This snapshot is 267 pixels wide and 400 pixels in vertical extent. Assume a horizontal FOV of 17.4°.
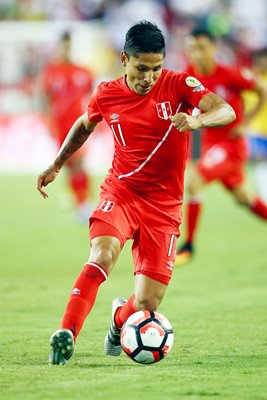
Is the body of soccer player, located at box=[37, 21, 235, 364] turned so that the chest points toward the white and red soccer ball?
yes

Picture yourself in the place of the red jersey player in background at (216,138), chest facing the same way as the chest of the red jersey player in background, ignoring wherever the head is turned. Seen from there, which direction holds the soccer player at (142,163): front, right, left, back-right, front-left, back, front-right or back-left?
front-left

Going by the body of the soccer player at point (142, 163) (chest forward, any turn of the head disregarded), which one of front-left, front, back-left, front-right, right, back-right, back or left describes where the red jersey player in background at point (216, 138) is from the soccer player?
back

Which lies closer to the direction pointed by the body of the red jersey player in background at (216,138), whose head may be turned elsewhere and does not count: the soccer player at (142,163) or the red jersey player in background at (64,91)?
the soccer player

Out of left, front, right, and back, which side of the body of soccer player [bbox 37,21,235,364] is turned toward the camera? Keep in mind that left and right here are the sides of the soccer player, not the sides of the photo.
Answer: front

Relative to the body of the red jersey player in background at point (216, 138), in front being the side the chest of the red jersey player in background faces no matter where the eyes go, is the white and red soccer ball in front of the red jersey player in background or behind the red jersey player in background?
in front

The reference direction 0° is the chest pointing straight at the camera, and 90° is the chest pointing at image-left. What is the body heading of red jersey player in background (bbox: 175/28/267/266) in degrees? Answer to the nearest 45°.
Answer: approximately 45°

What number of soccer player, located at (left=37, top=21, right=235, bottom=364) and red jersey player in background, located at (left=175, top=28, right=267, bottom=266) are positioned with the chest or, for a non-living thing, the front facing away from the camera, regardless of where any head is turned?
0

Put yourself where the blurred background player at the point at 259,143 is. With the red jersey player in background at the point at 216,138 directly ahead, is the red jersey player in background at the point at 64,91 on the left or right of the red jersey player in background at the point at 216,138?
right

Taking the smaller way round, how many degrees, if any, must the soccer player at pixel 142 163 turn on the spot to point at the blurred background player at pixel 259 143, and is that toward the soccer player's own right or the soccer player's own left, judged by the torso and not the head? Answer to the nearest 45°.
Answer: approximately 180°
